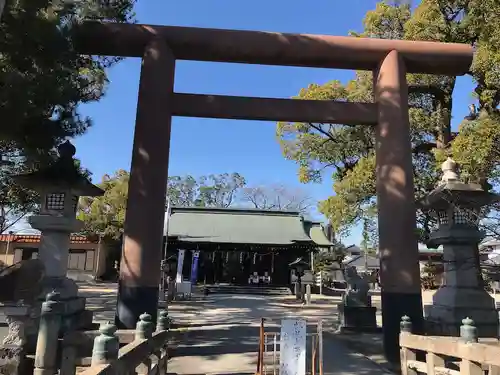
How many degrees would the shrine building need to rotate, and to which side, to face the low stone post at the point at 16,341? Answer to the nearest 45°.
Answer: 0° — it already faces it

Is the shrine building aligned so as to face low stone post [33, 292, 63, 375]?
yes

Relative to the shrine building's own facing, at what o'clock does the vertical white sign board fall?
The vertical white sign board is roughly at 12 o'clock from the shrine building.

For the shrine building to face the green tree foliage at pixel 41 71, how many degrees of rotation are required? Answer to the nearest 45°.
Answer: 0° — it already faces it

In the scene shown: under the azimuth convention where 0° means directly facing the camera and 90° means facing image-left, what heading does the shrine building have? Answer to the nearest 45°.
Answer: approximately 0°
